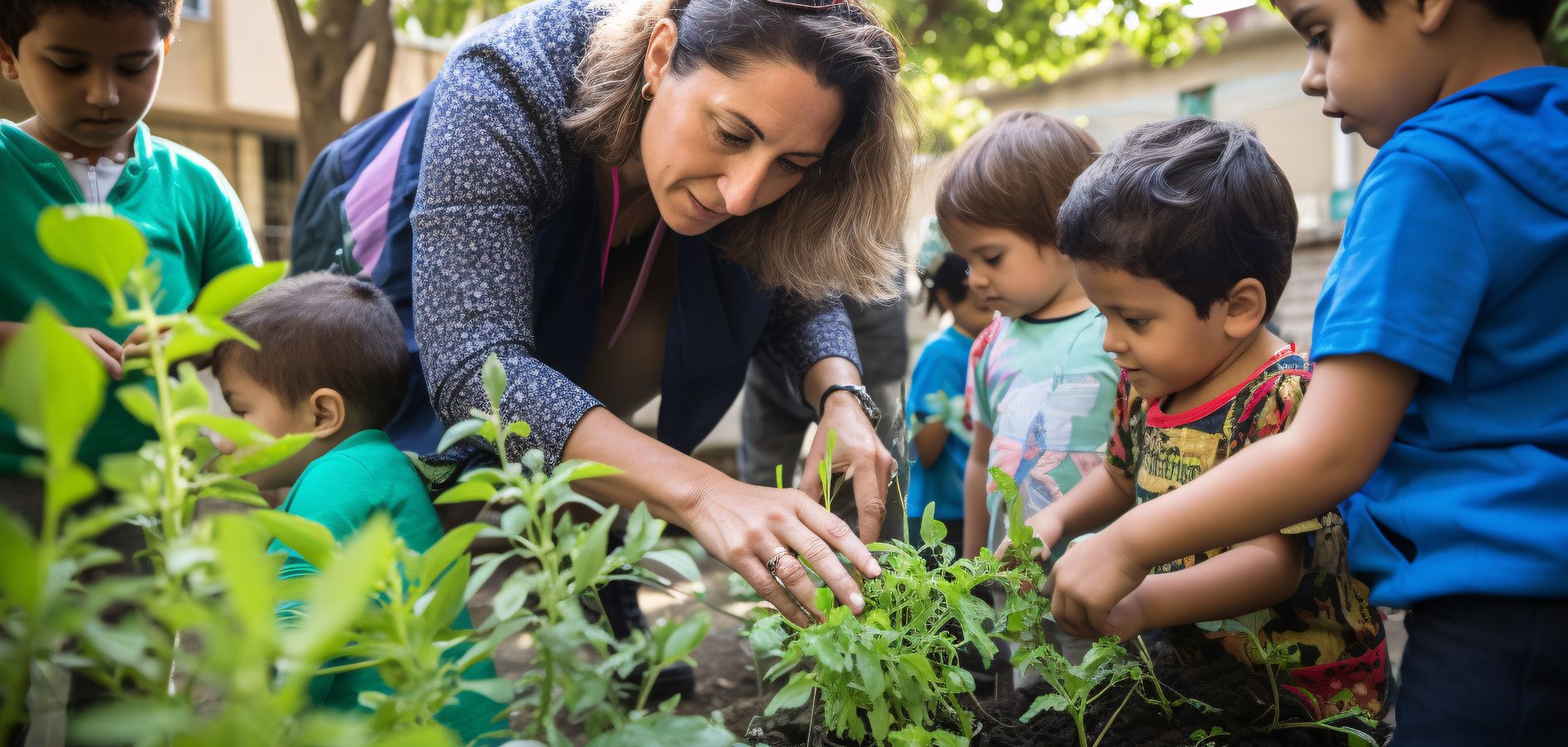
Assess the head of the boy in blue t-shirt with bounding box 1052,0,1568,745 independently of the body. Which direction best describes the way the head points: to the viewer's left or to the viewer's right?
to the viewer's left

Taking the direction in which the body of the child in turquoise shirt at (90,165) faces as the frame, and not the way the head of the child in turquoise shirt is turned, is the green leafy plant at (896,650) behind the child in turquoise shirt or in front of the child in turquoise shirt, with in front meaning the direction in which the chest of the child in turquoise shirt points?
in front

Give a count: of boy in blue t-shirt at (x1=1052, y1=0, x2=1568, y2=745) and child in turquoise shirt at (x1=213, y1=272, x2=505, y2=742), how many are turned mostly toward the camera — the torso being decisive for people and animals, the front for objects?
0

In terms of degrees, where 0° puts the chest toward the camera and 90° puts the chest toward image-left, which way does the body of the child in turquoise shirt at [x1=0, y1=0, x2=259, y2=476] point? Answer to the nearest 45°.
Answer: approximately 0°

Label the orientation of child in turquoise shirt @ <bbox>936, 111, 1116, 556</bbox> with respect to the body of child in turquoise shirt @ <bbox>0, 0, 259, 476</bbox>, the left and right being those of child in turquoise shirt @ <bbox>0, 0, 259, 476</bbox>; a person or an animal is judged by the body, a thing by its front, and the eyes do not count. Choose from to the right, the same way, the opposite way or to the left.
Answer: to the right

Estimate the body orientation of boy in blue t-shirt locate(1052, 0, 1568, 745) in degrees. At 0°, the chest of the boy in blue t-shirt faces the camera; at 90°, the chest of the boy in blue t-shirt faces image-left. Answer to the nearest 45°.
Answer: approximately 90°

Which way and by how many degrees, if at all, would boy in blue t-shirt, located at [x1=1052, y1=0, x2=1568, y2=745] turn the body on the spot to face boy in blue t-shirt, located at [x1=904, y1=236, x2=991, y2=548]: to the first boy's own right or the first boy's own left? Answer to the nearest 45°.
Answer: approximately 45° to the first boy's own right

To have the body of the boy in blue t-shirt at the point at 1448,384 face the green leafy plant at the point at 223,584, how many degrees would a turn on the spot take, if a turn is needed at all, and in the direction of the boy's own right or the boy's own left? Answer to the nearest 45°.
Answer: approximately 45° to the boy's own left

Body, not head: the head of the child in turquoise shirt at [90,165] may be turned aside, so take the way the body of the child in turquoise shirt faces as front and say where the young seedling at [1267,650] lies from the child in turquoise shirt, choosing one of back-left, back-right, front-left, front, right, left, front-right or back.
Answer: front-left
